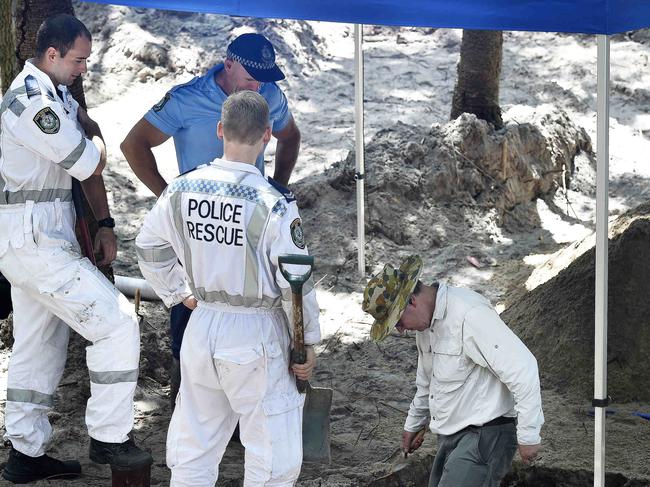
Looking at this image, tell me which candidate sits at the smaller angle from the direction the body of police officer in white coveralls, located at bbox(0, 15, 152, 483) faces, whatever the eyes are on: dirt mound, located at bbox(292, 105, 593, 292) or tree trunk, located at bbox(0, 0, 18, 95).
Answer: the dirt mound

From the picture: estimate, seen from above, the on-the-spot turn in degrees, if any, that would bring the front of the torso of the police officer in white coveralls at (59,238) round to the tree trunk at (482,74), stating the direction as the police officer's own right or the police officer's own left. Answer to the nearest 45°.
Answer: approximately 45° to the police officer's own left

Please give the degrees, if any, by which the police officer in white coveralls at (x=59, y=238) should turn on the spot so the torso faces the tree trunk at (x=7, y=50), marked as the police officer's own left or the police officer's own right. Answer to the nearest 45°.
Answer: approximately 90° to the police officer's own left

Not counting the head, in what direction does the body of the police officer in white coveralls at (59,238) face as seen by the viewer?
to the viewer's right

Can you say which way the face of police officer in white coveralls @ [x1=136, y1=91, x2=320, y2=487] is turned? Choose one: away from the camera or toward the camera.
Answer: away from the camera

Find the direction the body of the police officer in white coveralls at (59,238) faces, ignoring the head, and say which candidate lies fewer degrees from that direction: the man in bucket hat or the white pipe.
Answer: the man in bucket hat

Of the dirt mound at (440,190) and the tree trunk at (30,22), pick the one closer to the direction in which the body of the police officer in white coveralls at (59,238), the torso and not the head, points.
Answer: the dirt mound

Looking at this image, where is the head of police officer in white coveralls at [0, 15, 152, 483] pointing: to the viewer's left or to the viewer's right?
to the viewer's right

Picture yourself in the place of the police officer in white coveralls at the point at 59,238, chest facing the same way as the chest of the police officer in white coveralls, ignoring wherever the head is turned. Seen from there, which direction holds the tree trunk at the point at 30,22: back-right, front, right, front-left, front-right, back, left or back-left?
left
